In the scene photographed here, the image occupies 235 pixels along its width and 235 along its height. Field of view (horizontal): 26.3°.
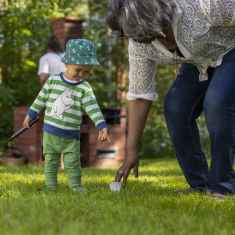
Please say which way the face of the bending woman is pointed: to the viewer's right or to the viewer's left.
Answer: to the viewer's left

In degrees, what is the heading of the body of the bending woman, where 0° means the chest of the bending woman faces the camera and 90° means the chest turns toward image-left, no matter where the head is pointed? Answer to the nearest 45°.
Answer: approximately 45°
